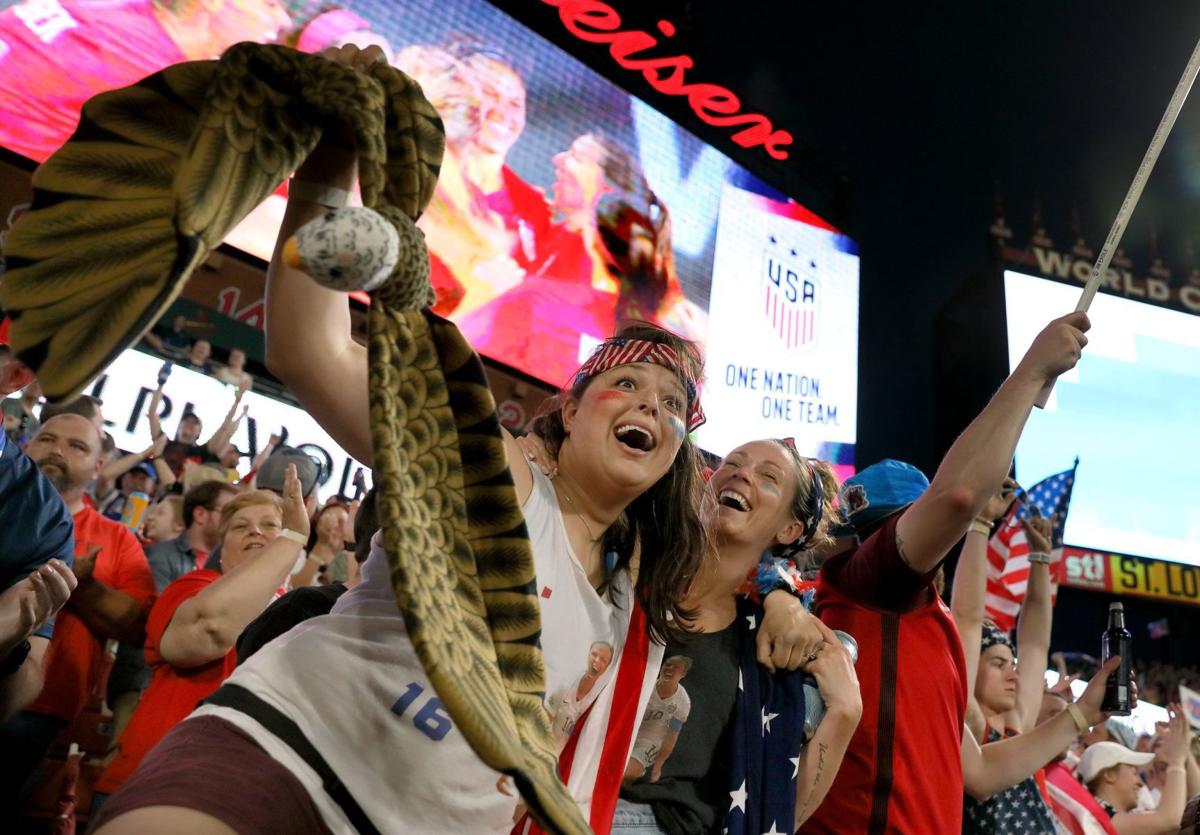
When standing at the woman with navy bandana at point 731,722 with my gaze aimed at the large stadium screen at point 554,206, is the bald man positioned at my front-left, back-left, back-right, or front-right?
front-left

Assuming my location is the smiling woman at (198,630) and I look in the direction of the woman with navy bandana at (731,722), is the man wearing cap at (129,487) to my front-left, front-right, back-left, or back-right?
back-left

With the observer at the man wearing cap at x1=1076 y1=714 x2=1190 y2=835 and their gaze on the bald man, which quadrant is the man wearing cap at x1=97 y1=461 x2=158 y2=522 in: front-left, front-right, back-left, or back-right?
front-right

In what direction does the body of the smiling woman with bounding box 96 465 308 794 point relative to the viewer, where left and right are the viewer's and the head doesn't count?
facing the viewer and to the right of the viewer

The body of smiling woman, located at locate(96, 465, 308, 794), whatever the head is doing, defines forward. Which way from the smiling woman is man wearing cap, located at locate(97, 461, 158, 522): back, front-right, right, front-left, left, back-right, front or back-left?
back-left

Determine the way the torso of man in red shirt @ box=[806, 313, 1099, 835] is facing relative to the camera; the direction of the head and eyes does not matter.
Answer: to the viewer's right

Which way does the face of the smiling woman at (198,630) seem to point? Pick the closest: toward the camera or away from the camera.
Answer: toward the camera

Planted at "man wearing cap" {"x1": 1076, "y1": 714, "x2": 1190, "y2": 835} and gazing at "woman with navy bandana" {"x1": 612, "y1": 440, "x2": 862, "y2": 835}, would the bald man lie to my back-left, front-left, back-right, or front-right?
front-right

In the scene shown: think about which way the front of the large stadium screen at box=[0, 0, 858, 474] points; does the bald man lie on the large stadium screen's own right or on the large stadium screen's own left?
on the large stadium screen's own right
